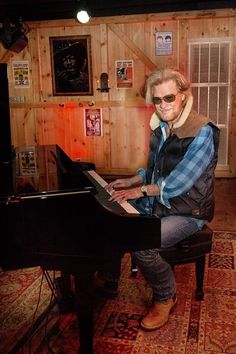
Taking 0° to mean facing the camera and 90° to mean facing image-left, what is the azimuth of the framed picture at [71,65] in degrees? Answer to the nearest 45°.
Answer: approximately 0°

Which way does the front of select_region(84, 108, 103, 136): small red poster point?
toward the camera

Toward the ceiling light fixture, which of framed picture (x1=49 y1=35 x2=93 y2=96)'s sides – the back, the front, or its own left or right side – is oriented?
front

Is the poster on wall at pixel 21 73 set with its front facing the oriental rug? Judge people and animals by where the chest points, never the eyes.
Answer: yes

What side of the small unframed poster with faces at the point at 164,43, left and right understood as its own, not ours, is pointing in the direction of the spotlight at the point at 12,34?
right

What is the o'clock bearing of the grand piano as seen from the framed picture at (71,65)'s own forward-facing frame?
The grand piano is roughly at 12 o'clock from the framed picture.

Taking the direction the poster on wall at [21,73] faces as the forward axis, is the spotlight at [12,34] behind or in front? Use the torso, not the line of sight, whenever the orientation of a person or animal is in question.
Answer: in front

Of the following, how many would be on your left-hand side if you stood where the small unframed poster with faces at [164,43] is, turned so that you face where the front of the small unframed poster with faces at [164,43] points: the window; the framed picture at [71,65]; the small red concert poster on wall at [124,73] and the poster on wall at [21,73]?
1

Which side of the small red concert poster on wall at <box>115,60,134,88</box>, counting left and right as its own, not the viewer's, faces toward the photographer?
front

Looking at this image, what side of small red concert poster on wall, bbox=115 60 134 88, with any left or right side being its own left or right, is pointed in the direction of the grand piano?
front

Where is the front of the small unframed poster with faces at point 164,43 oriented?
toward the camera

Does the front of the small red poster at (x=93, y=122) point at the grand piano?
yes

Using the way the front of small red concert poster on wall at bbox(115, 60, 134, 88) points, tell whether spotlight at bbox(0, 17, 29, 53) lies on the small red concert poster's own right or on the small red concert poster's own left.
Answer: on the small red concert poster's own right
